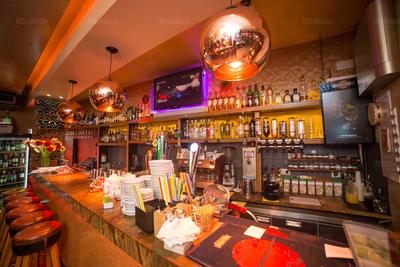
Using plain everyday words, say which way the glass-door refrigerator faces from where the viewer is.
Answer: facing the viewer and to the right of the viewer

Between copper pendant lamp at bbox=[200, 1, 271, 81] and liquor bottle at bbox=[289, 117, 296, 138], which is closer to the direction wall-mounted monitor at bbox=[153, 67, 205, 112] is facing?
the copper pendant lamp

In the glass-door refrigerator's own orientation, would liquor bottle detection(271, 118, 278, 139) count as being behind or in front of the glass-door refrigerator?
in front

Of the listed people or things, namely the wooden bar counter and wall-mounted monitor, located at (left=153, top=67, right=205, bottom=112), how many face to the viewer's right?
0

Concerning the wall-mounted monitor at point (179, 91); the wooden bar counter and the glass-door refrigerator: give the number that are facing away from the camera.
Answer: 0

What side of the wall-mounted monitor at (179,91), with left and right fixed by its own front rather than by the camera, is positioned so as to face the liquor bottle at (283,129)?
left

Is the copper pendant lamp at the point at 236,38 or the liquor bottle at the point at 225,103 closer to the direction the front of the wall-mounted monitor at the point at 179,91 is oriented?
the copper pendant lamp

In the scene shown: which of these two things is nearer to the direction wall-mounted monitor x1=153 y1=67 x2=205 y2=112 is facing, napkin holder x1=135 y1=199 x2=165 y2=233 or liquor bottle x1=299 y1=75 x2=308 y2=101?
the napkin holder

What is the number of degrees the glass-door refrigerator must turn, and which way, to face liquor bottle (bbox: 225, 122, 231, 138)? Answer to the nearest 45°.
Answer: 0° — it already faces it

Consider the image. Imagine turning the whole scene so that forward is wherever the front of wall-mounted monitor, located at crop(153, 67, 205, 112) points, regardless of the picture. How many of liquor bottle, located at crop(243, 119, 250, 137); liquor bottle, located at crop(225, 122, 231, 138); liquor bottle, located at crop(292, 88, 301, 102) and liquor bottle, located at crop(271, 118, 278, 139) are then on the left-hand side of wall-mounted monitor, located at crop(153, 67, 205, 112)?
4

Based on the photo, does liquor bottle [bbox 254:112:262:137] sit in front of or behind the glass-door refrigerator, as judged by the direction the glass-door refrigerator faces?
in front

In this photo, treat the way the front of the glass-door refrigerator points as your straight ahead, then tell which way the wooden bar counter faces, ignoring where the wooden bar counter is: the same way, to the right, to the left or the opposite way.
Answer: to the right

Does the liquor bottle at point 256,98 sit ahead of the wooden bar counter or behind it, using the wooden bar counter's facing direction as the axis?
behind

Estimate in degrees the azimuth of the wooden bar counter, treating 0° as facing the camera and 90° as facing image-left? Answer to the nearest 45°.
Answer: approximately 45°

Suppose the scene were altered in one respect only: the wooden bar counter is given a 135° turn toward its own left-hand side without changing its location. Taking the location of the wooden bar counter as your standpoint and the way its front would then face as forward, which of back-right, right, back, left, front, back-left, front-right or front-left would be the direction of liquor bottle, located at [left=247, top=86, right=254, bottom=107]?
front

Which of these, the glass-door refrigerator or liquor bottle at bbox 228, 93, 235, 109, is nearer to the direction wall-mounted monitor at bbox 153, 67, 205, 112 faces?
the glass-door refrigerator
